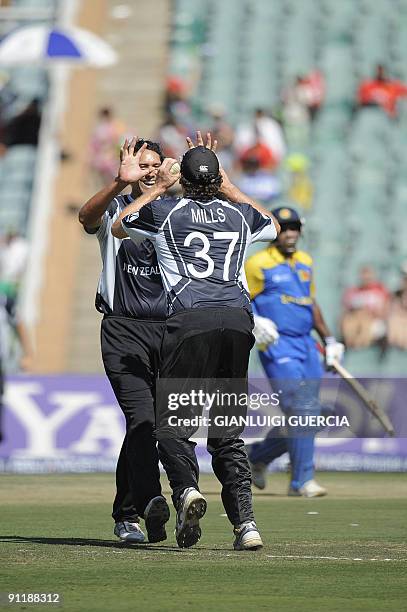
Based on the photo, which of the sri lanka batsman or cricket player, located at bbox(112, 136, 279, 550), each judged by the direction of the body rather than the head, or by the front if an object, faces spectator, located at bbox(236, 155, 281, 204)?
the cricket player

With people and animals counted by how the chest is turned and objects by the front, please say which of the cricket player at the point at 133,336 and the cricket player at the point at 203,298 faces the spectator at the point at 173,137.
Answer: the cricket player at the point at 203,298

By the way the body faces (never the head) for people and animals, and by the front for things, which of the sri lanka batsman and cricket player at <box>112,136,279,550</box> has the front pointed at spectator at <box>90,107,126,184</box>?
the cricket player

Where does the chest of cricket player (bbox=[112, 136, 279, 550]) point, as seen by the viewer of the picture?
away from the camera

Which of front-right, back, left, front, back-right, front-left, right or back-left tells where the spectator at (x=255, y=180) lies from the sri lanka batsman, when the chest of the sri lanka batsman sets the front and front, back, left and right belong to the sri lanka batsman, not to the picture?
back-left

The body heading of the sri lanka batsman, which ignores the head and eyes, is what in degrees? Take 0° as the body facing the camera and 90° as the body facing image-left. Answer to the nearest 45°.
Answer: approximately 315°

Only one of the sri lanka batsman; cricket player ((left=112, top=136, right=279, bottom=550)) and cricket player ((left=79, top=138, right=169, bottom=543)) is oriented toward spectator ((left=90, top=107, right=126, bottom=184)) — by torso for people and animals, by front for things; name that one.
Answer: cricket player ((left=112, top=136, right=279, bottom=550))

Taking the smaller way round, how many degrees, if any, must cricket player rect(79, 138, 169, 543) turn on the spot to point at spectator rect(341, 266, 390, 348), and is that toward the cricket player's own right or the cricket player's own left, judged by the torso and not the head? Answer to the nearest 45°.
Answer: approximately 135° to the cricket player's own left

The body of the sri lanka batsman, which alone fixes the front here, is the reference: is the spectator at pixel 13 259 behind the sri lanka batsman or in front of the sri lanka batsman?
behind

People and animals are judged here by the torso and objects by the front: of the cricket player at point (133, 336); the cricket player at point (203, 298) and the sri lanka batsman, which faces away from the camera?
the cricket player at point (203, 298)

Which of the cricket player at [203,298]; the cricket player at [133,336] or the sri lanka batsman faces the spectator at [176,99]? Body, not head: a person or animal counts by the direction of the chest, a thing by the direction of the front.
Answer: the cricket player at [203,298]

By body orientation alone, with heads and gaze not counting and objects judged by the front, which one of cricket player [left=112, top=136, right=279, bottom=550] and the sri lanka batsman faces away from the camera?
the cricket player

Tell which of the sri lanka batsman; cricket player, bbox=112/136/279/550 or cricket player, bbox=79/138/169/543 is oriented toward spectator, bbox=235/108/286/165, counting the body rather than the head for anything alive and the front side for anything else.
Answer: cricket player, bbox=112/136/279/550
